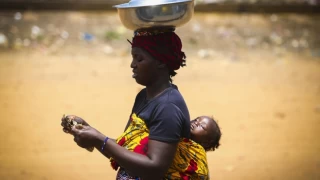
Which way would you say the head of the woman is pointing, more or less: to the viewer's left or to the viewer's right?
to the viewer's left

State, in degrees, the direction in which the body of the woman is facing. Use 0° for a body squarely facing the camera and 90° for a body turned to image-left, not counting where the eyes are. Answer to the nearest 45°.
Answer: approximately 90°
